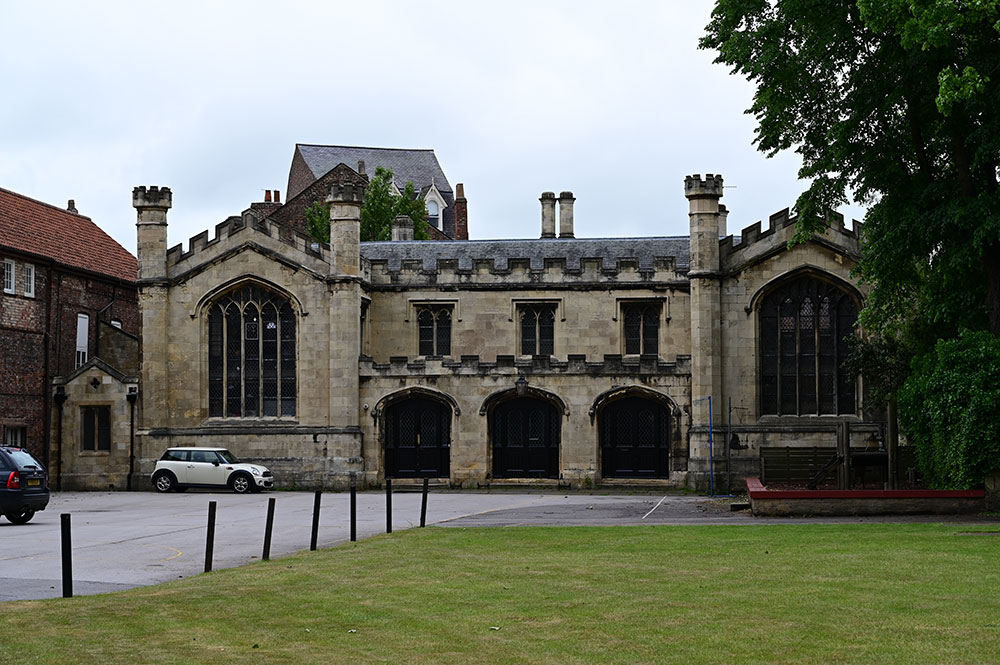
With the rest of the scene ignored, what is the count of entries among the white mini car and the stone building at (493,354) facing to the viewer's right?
1

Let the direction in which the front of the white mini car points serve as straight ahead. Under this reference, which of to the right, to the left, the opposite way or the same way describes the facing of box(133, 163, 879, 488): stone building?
to the right

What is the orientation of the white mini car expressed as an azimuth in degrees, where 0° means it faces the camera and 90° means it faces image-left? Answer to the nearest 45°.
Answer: approximately 270°

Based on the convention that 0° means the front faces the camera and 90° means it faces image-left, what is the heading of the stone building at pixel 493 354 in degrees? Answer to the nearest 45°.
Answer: approximately 0°

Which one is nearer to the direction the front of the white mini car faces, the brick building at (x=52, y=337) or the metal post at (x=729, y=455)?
the metal post

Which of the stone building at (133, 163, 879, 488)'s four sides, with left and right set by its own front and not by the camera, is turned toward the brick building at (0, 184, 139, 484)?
right

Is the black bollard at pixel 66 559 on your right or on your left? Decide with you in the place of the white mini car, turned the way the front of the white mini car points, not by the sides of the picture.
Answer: on your right
